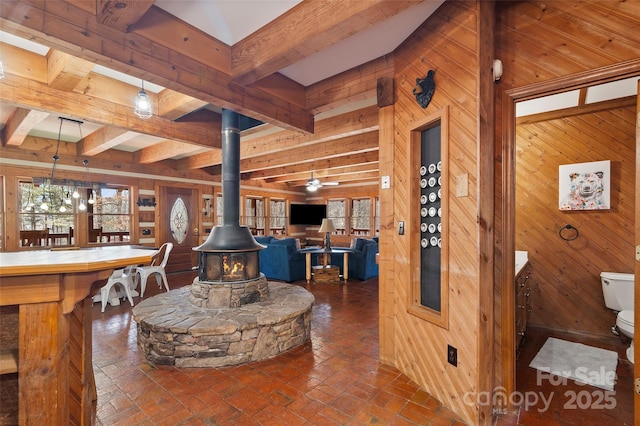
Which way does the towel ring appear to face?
toward the camera

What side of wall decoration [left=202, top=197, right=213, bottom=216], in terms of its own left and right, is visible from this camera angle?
front

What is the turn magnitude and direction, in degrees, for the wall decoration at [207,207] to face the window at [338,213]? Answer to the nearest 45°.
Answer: approximately 90° to its left

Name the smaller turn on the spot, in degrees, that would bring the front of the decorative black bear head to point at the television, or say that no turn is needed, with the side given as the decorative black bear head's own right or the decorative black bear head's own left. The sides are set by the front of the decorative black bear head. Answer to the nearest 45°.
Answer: approximately 90° to the decorative black bear head's own right

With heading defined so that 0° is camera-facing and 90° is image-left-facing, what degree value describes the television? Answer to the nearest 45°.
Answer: approximately 0°

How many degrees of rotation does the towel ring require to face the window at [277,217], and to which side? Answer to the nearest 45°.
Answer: approximately 90° to its right

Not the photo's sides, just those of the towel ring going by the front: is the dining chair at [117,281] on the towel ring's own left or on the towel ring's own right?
on the towel ring's own right

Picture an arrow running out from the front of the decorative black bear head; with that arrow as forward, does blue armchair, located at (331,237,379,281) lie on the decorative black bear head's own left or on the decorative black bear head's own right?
on the decorative black bear head's own right

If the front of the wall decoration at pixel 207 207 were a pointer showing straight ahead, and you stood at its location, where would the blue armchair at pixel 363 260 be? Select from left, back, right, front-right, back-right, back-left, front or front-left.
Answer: front-left
